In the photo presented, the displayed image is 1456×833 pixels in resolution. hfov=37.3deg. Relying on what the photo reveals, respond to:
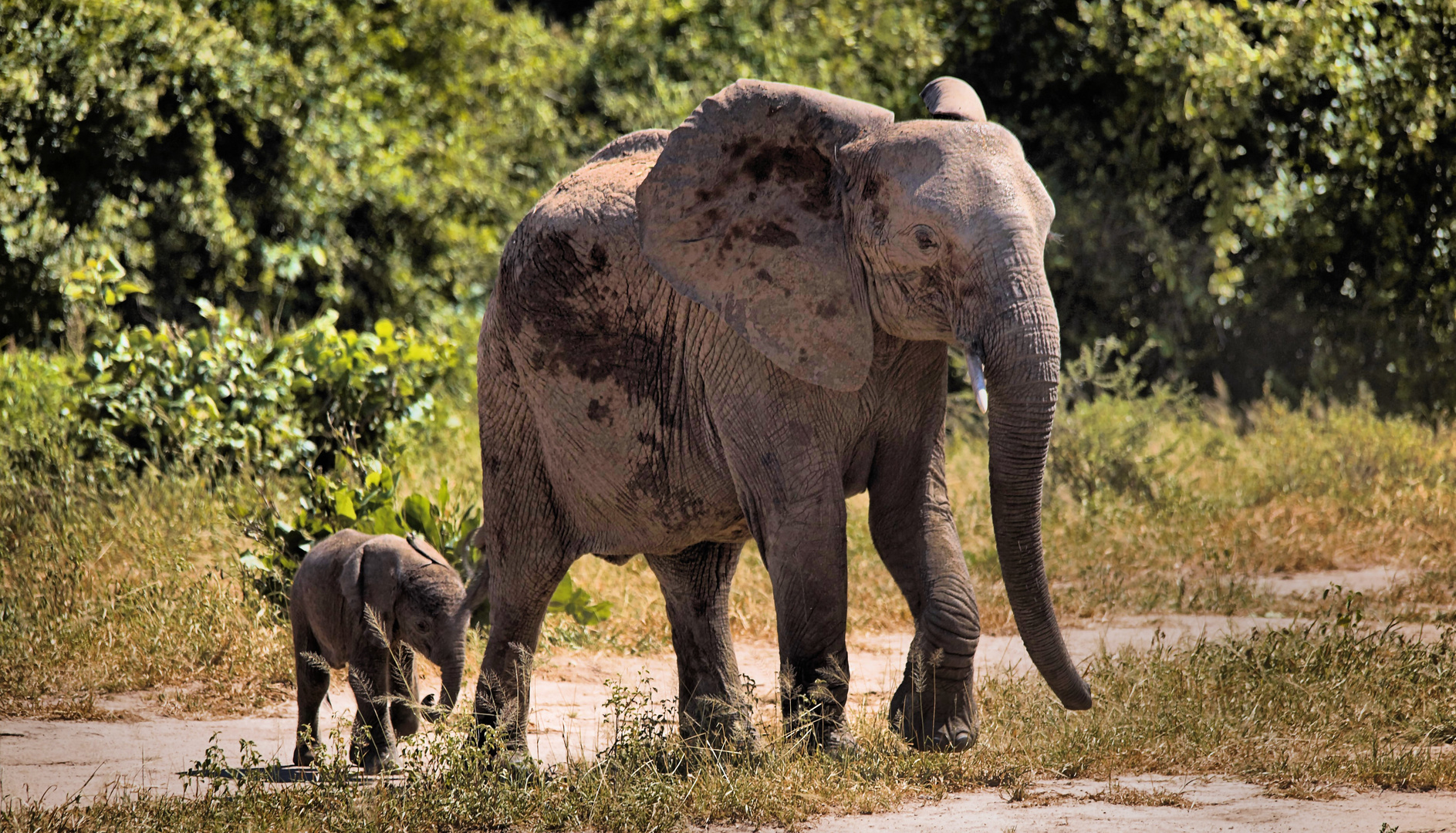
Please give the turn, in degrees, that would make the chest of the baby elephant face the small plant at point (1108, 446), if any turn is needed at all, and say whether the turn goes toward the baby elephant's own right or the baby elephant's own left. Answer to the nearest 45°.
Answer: approximately 90° to the baby elephant's own left

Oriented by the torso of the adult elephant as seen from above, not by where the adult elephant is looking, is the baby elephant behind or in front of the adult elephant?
behind

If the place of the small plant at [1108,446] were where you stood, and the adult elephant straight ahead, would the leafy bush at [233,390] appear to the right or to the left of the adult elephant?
right

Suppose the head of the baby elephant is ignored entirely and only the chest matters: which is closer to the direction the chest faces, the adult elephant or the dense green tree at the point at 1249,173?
the adult elephant

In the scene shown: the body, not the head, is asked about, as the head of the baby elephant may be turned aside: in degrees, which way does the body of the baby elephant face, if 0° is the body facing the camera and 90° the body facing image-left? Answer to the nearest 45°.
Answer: approximately 315°

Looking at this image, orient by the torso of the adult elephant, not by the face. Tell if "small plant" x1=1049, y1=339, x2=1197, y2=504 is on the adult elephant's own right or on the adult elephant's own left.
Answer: on the adult elephant's own left

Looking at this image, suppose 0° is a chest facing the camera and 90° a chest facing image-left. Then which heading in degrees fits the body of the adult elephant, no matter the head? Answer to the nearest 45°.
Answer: approximately 315°

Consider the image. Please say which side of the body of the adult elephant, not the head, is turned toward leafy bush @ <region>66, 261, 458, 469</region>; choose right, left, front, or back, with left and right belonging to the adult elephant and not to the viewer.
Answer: back

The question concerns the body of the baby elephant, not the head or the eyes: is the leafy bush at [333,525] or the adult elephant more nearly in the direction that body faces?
the adult elephant
